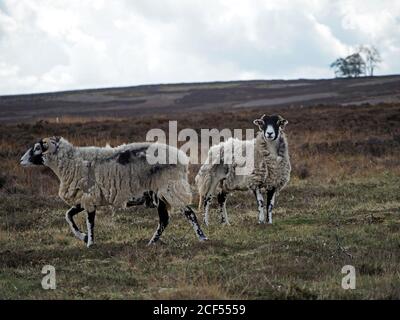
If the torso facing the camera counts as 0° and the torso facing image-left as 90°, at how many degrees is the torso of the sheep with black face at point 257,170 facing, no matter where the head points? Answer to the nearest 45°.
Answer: approximately 315°

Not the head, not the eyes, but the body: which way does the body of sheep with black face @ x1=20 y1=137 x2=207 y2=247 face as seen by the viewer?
to the viewer's left

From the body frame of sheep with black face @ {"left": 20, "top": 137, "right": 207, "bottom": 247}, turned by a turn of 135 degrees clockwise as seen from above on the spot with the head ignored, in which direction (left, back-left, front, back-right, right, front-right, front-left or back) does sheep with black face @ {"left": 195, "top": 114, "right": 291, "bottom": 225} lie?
front
